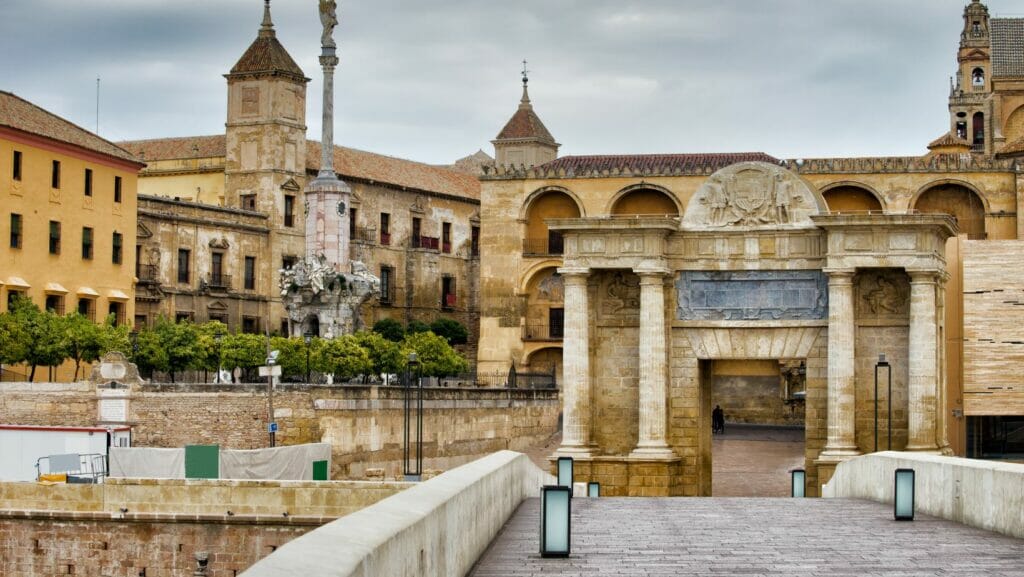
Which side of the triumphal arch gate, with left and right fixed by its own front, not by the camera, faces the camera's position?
front

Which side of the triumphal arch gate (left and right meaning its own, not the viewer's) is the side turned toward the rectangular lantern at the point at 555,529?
front

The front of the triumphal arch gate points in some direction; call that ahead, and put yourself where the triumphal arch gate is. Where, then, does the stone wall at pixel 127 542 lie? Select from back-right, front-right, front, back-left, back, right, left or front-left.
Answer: right

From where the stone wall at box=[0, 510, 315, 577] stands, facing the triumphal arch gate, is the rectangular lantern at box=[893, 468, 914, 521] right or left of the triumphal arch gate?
right

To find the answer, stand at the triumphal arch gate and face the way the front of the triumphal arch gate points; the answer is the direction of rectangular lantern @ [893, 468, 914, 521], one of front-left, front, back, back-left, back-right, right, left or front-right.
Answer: front

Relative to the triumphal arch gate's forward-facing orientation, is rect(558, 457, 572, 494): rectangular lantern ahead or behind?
ahead
